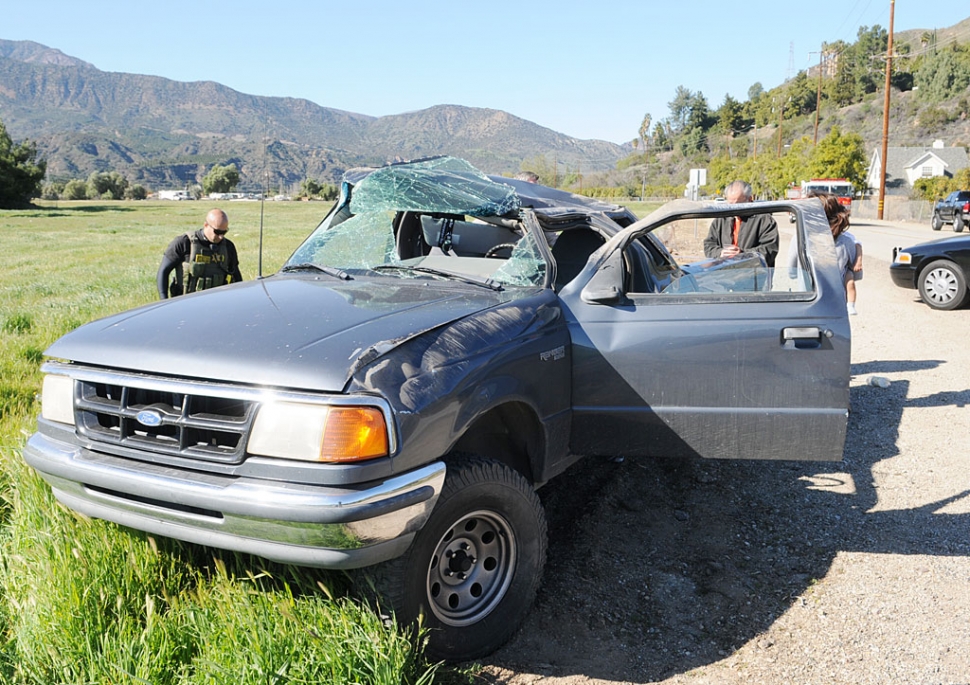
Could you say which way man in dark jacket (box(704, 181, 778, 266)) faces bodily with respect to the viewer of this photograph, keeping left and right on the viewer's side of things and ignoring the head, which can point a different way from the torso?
facing the viewer

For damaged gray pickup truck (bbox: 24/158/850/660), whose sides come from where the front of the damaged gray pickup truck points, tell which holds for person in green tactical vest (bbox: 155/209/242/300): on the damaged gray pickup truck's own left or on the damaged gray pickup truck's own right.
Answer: on the damaged gray pickup truck's own right

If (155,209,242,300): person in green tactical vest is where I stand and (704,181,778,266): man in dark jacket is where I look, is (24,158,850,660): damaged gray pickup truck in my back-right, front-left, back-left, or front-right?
front-right

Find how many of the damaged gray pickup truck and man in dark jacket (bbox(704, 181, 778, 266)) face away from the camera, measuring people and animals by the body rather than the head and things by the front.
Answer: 0

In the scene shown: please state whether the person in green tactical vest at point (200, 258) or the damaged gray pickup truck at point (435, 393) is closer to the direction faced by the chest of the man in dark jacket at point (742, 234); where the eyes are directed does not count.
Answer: the damaged gray pickup truck

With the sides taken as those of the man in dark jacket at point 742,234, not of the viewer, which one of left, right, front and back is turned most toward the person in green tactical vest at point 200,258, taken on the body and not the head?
right

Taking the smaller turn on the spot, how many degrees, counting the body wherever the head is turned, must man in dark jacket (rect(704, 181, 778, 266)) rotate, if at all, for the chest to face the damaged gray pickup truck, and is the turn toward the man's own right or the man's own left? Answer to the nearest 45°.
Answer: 0° — they already face it

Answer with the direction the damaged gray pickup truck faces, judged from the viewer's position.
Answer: facing the viewer and to the left of the viewer

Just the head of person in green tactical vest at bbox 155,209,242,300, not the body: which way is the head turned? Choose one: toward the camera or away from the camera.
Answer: toward the camera

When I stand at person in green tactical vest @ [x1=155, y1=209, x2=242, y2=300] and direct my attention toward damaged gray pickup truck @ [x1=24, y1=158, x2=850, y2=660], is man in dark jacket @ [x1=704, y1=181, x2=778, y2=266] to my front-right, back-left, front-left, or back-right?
front-left
